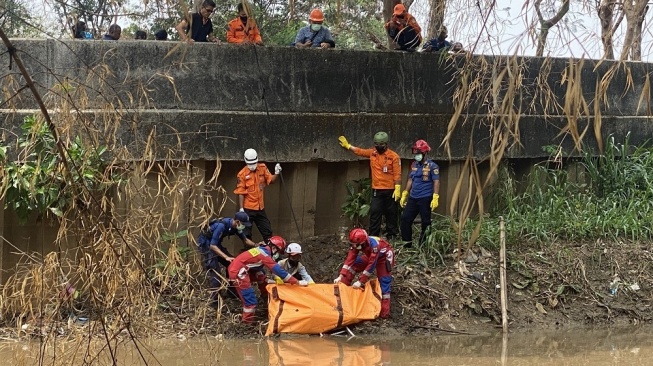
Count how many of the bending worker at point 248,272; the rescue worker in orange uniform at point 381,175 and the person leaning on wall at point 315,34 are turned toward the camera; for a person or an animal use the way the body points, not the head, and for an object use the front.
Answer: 2

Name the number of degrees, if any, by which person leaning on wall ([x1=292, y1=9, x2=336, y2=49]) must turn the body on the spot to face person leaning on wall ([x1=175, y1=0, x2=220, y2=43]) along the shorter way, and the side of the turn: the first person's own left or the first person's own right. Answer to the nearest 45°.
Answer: approximately 45° to the first person's own right

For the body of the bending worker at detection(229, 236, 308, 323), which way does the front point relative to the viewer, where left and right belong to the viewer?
facing to the right of the viewer

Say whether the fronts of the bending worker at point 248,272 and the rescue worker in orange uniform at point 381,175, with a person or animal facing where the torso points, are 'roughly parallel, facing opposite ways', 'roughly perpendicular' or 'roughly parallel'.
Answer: roughly perpendicular

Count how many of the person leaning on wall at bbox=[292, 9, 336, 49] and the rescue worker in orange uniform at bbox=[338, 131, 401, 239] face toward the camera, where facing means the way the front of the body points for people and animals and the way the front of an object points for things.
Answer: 2
